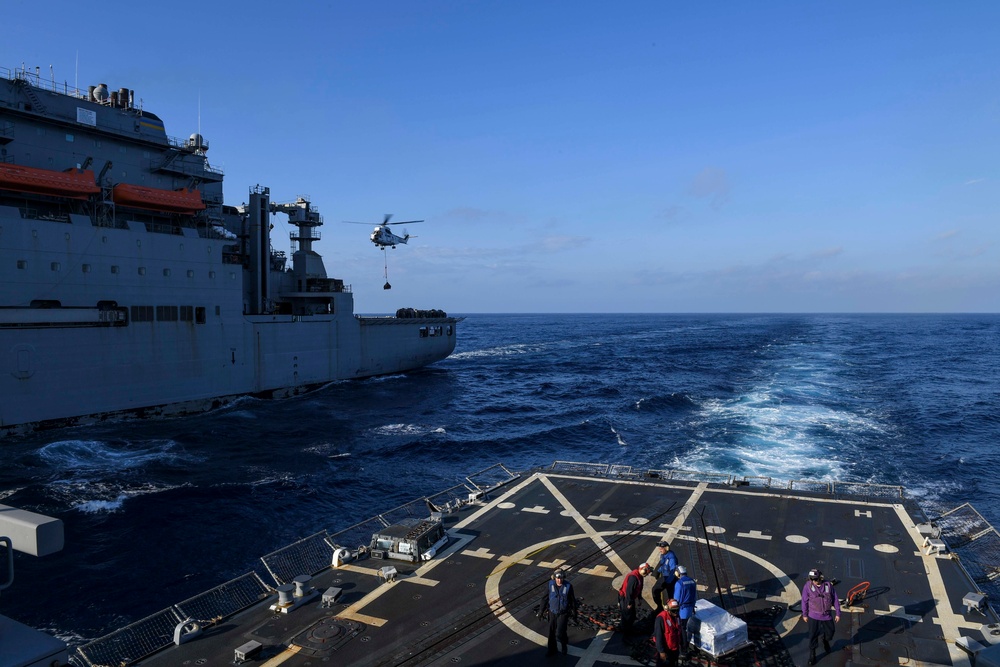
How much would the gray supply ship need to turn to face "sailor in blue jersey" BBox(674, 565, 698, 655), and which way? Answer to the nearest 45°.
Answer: approximately 90° to its left

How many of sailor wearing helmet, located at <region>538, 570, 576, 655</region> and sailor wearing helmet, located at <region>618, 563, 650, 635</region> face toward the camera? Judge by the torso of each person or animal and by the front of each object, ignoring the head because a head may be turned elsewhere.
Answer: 1

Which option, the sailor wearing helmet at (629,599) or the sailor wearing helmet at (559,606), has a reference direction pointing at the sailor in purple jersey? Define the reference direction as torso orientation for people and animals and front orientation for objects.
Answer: the sailor wearing helmet at (629,599)

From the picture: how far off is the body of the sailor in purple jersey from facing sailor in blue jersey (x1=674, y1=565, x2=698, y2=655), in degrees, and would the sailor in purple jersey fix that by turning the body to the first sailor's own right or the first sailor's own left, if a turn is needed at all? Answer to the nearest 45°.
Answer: approximately 45° to the first sailor's own right

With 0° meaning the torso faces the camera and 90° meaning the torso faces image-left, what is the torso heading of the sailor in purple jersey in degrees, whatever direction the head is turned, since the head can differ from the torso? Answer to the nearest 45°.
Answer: approximately 0°

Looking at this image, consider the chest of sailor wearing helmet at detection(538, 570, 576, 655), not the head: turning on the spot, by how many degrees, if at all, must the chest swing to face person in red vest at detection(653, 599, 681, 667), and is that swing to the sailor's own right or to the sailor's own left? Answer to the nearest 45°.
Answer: approximately 90° to the sailor's own left

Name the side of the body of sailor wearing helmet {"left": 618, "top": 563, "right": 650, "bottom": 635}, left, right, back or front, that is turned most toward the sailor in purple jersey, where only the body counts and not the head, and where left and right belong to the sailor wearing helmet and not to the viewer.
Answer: front

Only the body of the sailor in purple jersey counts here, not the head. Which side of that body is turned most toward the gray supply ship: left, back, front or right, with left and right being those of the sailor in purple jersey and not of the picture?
right

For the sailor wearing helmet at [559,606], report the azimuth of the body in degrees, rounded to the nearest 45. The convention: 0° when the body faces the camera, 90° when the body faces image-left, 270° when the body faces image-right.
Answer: approximately 0°

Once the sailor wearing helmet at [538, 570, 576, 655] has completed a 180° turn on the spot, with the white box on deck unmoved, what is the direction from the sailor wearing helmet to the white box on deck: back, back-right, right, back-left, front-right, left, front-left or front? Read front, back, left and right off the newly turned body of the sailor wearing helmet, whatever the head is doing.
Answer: right

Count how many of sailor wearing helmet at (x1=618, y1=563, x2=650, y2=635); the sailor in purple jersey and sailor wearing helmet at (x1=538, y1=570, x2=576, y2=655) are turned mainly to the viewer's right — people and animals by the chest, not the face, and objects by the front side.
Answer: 1

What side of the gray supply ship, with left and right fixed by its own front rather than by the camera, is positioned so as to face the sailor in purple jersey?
left
